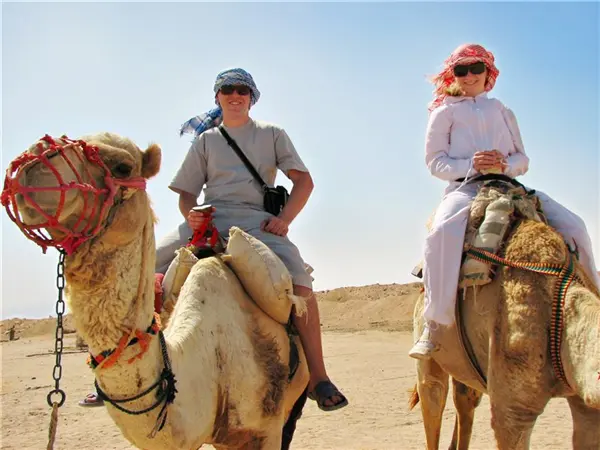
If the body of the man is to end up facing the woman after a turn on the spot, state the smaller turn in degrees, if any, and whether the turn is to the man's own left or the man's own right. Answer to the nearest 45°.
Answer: approximately 90° to the man's own left

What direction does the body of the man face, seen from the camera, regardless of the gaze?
toward the camera

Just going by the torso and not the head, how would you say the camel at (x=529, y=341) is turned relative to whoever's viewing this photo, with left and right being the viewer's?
facing the viewer and to the right of the viewer

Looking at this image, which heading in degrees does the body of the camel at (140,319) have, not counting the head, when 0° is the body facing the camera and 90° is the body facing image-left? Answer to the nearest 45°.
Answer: approximately 45°

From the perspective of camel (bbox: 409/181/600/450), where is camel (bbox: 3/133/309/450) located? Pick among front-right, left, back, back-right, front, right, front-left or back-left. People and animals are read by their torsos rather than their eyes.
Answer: right

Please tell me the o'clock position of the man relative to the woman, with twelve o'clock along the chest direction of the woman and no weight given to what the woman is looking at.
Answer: The man is roughly at 2 o'clock from the woman.

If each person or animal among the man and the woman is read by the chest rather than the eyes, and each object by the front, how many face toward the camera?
2
